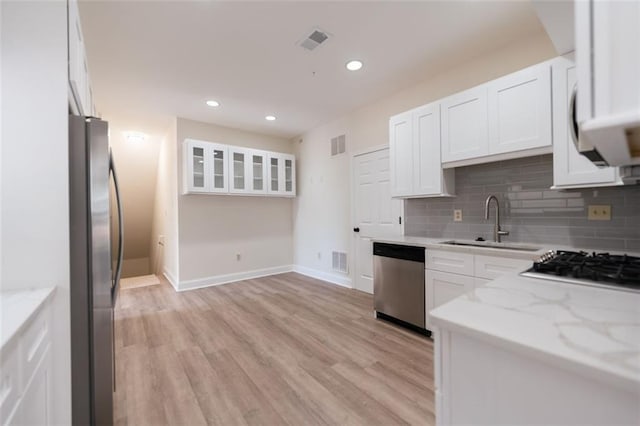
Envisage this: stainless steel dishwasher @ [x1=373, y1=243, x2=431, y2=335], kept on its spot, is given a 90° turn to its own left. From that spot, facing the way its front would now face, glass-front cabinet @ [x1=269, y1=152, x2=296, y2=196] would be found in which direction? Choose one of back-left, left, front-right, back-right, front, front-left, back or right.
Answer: back

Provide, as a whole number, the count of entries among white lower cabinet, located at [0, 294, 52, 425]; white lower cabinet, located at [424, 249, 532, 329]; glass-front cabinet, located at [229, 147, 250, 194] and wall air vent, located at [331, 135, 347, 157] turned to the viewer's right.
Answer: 1

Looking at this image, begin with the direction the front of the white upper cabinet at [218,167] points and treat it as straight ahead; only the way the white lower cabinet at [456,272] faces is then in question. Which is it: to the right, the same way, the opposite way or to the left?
to the right

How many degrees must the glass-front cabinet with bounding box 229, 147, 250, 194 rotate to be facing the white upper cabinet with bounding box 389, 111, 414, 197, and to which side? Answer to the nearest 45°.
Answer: approximately 45° to its left

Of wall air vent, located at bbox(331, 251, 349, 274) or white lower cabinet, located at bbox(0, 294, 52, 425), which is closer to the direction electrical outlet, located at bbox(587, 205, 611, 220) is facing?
the white lower cabinet

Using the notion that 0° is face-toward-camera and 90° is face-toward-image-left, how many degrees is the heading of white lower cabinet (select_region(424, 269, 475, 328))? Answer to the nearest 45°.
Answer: approximately 45°

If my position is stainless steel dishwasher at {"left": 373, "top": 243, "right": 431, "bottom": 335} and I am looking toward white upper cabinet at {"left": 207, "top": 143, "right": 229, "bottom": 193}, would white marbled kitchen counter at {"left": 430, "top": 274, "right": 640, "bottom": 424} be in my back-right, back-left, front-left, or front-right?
back-left

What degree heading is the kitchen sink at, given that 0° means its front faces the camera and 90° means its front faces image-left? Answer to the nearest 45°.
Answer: approximately 45°

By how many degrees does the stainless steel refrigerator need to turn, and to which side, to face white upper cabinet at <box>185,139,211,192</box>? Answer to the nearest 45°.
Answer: approximately 45° to its left
